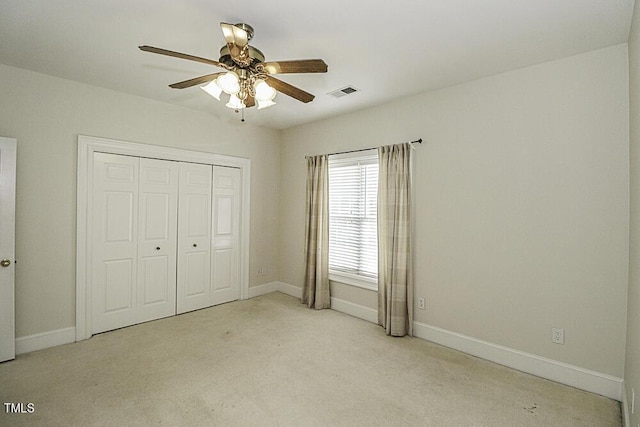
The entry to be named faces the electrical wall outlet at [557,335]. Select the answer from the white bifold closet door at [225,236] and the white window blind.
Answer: the white bifold closet door

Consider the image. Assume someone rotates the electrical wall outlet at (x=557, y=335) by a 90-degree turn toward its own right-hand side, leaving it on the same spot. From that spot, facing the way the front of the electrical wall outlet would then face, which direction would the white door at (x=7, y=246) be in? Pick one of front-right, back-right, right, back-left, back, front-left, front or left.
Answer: front-left

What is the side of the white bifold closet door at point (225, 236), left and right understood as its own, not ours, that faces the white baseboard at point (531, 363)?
front

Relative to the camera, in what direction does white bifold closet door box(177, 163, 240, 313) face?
facing the viewer and to the right of the viewer

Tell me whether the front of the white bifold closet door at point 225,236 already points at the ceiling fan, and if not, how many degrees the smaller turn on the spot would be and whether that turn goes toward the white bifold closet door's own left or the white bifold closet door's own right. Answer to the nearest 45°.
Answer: approximately 45° to the white bifold closet door's own right

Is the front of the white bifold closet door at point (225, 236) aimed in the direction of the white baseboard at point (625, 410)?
yes

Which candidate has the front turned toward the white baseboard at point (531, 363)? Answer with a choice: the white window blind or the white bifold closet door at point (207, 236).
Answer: the white bifold closet door

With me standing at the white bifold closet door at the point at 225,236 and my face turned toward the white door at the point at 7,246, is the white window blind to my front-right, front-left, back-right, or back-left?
back-left

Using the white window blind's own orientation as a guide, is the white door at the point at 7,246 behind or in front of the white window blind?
in front

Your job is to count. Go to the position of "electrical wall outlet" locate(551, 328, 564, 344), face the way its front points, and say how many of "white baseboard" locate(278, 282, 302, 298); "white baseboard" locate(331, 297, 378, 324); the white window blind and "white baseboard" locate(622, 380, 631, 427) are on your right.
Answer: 3

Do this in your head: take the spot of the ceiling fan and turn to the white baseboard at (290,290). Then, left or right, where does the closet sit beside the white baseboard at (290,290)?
left

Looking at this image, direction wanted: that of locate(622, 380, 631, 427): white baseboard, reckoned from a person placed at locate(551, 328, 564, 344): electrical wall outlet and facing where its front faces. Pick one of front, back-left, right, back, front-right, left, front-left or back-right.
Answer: front-left

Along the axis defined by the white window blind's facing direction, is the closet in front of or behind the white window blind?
in front

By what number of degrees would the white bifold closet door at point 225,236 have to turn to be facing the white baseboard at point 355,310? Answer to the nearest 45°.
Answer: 0° — it already faces it

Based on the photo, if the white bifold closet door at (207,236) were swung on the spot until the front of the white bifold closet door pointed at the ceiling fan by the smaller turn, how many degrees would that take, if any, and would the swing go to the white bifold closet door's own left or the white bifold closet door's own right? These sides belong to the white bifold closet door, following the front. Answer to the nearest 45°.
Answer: approximately 45° to the white bifold closet door's own right

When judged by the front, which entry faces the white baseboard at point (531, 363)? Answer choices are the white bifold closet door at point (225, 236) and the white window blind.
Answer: the white bifold closet door

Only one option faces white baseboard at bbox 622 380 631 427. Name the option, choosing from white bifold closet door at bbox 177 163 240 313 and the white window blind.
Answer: the white bifold closet door

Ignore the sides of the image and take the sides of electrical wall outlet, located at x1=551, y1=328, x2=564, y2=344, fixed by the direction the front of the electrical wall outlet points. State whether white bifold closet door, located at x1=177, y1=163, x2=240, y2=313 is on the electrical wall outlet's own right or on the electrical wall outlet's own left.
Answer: on the electrical wall outlet's own right

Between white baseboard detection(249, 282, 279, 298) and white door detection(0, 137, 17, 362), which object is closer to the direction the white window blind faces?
the white door

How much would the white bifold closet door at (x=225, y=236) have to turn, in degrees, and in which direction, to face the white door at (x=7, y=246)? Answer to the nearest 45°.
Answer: approximately 90° to its right
